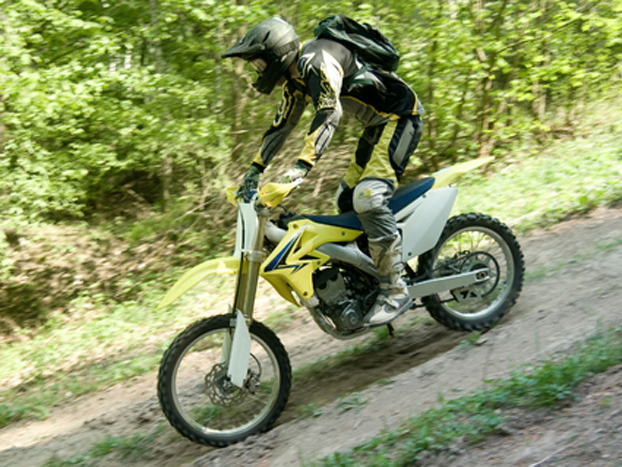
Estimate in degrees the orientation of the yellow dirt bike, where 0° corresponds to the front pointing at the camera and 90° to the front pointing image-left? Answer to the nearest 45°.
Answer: approximately 90°

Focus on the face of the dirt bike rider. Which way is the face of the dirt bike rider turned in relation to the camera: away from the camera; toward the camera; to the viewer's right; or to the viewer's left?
to the viewer's left
